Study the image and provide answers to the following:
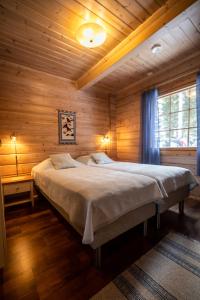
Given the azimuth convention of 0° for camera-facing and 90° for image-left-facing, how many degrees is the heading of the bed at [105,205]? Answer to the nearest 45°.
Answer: approximately 315°

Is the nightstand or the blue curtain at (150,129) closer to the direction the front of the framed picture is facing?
the blue curtain

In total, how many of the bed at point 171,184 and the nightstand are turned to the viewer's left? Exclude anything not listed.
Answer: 0

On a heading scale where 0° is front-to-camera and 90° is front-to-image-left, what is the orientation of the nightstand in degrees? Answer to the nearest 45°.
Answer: approximately 0°

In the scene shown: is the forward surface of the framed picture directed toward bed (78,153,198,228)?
yes

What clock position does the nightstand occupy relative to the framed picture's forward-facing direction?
The nightstand is roughly at 3 o'clock from the framed picture.

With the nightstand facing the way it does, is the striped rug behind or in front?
in front

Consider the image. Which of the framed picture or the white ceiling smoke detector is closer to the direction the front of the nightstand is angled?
the white ceiling smoke detector

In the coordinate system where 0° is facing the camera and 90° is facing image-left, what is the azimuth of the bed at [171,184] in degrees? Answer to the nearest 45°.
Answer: approximately 315°

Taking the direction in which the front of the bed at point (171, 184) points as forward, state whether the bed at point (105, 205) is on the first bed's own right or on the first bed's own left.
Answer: on the first bed's own right
